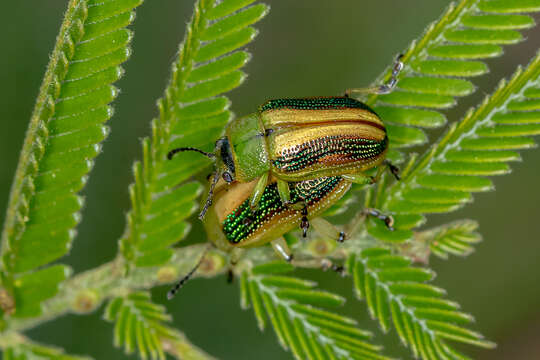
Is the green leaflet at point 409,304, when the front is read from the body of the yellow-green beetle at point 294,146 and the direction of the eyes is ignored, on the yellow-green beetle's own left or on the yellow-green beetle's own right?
on the yellow-green beetle's own left

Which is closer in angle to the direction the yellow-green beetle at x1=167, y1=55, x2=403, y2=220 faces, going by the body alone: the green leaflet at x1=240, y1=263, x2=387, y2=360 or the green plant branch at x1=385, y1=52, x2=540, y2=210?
the green leaflet

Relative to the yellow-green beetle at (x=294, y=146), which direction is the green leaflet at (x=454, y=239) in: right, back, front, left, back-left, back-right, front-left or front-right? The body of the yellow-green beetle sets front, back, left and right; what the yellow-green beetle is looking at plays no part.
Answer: back-left

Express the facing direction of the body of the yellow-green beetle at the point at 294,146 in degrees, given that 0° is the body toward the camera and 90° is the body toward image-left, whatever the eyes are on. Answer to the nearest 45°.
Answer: approximately 90°

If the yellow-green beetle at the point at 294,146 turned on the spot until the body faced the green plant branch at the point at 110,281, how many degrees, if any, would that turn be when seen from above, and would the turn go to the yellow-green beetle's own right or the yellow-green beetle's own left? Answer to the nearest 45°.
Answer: approximately 45° to the yellow-green beetle's own left

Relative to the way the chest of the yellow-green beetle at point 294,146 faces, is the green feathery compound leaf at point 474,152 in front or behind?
behind

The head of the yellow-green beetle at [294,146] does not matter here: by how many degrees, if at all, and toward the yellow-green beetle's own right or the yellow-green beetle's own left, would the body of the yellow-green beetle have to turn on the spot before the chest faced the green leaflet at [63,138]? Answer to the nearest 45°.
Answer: approximately 45° to the yellow-green beetle's own left
